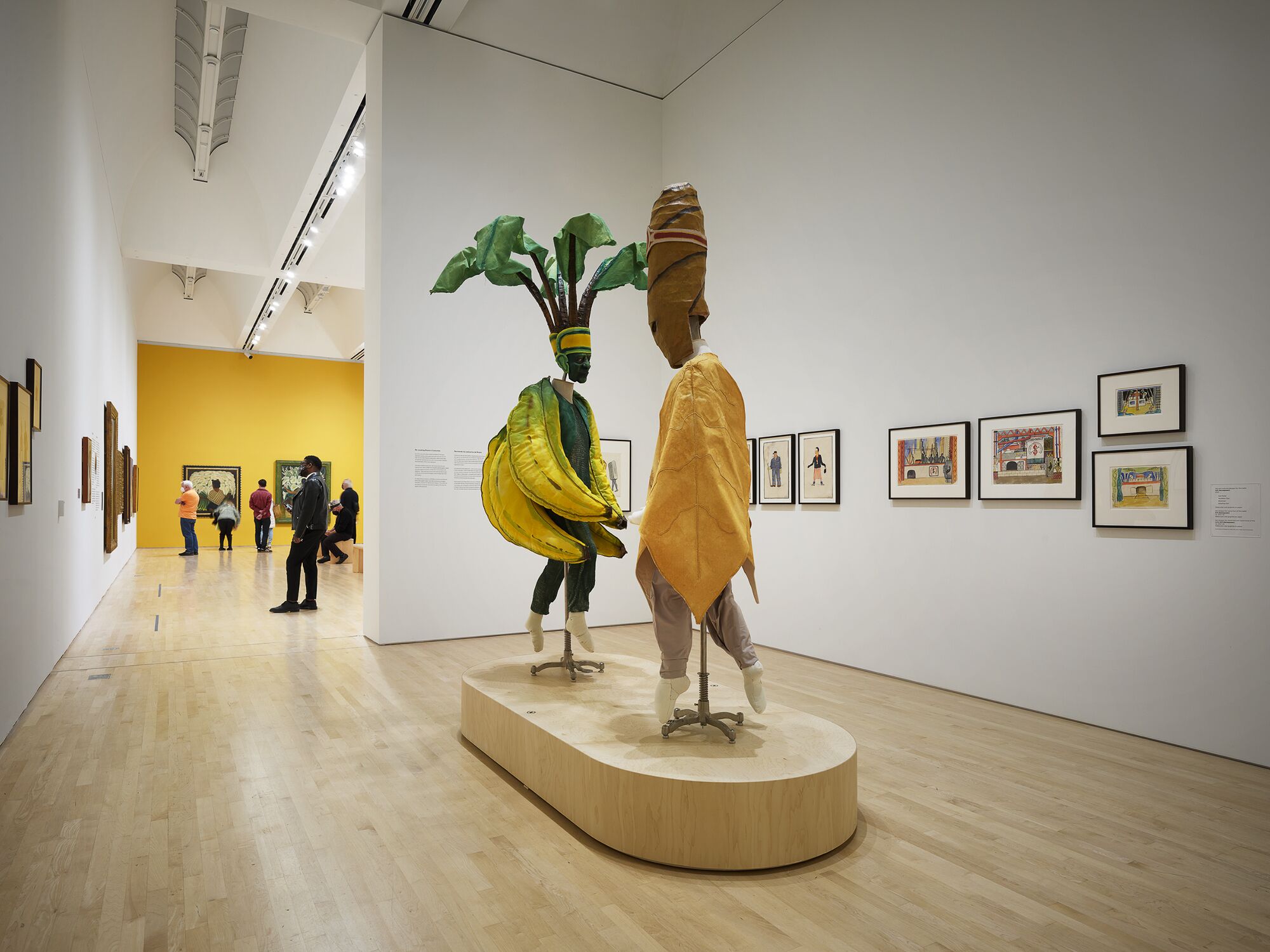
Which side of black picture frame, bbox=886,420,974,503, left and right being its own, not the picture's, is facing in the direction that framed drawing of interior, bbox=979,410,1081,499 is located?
left

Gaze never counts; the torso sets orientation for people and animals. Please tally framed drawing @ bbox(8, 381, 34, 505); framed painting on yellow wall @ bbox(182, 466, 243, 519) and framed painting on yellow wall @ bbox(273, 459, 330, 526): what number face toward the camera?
2

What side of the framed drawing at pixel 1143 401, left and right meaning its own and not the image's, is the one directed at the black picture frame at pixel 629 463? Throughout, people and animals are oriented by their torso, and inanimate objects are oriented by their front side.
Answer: right

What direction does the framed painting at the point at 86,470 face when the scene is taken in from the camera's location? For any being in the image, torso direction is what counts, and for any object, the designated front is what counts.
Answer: facing to the right of the viewer

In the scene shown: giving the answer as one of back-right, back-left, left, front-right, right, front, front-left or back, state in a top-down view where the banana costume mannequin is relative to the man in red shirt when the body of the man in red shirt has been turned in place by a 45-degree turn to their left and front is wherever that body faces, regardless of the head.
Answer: back-left

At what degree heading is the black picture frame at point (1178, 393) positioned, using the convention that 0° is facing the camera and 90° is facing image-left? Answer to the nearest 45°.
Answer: approximately 45°

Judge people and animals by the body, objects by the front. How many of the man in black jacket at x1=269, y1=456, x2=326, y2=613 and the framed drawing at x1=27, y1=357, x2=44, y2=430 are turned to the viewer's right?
1

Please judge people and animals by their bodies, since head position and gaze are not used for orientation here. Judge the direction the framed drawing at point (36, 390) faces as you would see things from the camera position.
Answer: facing to the right of the viewer

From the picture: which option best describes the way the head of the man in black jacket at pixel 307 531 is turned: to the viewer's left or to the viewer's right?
to the viewer's left

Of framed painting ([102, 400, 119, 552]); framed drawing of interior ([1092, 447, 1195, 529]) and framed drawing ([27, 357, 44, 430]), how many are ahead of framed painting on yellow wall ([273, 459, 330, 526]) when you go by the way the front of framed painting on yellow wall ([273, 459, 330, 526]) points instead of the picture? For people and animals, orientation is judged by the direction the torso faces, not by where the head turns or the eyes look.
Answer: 3

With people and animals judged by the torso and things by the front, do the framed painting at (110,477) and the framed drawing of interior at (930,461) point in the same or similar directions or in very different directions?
very different directions

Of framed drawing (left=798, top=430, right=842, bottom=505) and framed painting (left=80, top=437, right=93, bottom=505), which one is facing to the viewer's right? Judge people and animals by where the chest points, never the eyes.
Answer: framed painting (left=80, top=437, right=93, bottom=505)

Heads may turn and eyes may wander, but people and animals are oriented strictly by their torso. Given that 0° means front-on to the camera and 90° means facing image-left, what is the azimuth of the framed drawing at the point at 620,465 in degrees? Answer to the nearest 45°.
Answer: approximately 315°
